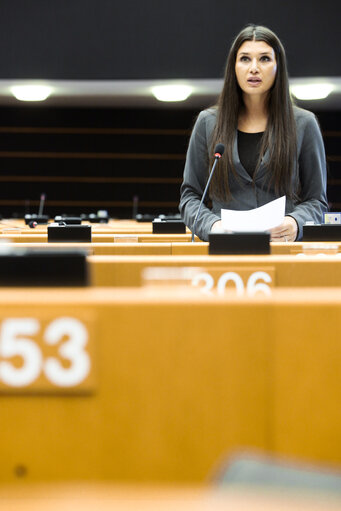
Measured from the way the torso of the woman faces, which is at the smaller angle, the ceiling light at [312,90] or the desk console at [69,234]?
the desk console

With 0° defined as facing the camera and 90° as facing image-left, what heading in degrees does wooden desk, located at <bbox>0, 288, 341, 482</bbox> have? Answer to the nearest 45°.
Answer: approximately 0°

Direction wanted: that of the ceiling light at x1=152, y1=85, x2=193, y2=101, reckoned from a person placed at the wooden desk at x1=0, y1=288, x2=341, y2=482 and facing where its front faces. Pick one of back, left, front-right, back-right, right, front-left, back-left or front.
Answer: back

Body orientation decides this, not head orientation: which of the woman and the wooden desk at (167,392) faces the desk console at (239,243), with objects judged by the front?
the woman

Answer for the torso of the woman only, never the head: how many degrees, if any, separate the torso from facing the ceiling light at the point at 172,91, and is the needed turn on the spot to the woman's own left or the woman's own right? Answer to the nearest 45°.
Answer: approximately 180°

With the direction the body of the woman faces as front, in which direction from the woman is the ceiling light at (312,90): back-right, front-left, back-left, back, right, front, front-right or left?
back

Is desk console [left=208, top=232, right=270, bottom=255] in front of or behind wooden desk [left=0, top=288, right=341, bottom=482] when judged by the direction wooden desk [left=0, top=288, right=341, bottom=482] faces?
behind
